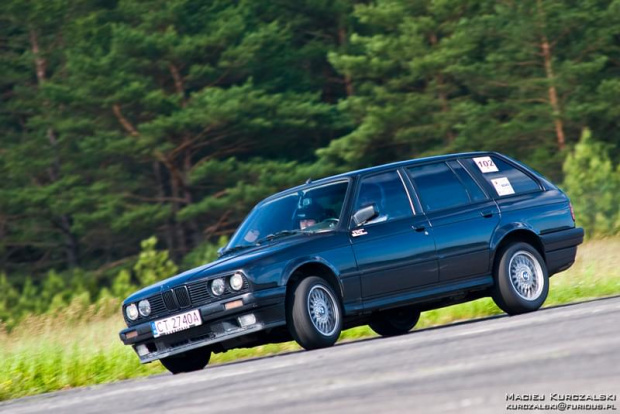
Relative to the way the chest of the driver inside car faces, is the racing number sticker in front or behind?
behind

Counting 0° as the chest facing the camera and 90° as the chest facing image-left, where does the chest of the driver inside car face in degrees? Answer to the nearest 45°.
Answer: approximately 45°

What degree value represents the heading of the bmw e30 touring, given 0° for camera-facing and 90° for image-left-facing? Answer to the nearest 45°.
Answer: approximately 45°
